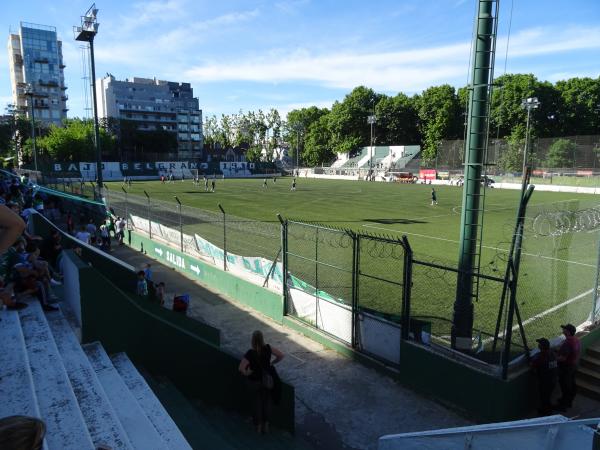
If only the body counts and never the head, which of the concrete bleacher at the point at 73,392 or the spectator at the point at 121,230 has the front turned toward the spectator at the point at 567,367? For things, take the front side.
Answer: the concrete bleacher

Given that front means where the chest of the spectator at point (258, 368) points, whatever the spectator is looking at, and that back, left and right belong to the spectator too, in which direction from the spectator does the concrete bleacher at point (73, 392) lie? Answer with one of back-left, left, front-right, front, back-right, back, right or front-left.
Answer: back-left

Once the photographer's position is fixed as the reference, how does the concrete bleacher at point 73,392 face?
facing to the right of the viewer

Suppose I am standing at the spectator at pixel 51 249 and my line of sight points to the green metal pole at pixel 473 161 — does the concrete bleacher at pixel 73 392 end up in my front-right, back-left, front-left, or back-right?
front-right

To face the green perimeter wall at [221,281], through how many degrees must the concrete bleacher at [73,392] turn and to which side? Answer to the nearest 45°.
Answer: approximately 45° to its left

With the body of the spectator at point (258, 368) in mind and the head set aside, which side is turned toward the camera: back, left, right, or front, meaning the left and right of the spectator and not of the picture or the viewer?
back

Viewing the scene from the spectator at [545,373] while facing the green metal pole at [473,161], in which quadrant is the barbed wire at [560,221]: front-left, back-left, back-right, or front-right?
front-right

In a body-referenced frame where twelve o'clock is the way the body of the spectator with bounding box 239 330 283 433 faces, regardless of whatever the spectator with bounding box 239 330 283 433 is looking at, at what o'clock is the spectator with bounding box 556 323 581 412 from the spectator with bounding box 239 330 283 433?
the spectator with bounding box 556 323 581 412 is roughly at 3 o'clock from the spectator with bounding box 239 330 283 433.

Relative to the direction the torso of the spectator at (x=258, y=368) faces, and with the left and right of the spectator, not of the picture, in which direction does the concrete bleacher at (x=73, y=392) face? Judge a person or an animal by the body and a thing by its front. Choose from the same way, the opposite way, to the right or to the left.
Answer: to the right

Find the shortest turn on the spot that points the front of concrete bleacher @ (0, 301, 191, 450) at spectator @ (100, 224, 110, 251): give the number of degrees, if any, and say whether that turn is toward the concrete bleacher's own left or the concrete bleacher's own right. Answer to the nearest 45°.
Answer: approximately 90° to the concrete bleacher's own left

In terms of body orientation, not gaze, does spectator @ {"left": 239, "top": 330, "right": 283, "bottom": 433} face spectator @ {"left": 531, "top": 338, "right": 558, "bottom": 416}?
no

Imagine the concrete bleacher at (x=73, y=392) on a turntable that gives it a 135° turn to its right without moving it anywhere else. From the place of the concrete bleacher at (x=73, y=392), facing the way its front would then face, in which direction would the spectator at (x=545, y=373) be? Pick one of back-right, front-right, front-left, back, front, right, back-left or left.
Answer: back-left

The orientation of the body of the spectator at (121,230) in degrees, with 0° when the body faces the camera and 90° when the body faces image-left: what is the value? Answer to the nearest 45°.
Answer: approximately 225°

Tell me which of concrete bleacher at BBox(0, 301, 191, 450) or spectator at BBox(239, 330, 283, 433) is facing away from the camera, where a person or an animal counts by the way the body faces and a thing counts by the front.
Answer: the spectator

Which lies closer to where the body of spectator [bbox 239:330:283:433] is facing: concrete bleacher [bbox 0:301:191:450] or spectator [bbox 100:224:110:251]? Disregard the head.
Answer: the spectator

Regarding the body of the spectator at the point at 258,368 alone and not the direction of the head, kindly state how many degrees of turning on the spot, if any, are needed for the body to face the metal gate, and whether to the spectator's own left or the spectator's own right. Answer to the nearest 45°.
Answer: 0° — they already face it

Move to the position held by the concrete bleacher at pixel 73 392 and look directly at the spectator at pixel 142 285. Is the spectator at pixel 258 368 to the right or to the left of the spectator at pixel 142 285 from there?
right
